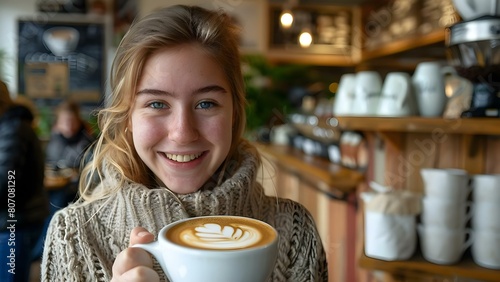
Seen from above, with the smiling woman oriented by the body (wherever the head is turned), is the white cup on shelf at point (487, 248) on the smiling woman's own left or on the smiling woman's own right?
on the smiling woman's own left

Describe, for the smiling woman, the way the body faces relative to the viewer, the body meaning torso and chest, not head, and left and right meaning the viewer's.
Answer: facing the viewer

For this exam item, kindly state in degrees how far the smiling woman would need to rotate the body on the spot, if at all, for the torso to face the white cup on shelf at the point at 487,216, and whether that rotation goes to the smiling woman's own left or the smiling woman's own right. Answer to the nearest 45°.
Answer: approximately 135° to the smiling woman's own left

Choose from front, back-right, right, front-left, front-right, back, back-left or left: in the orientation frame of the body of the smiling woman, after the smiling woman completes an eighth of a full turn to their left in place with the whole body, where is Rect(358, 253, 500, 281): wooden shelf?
left

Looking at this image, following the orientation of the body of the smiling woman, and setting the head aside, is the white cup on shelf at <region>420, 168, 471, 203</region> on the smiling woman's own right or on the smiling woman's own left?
on the smiling woman's own left

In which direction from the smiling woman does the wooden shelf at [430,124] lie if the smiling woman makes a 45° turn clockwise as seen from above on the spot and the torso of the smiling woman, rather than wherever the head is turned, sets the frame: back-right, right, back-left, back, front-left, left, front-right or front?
back

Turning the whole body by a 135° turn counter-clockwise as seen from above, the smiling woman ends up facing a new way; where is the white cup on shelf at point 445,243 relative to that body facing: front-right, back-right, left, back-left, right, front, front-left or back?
front

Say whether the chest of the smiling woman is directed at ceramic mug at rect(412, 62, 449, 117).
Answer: no

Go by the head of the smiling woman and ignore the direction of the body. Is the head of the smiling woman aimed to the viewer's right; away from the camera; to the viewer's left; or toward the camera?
toward the camera

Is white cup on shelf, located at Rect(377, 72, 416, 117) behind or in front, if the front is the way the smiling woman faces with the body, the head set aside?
behind

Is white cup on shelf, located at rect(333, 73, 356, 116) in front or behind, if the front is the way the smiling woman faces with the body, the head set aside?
behind

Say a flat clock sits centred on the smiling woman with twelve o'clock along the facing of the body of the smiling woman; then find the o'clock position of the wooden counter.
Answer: The wooden counter is roughly at 7 o'clock from the smiling woman.

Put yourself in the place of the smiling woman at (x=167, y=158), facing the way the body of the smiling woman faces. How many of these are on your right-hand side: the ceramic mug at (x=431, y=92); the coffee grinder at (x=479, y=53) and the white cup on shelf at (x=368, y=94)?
0

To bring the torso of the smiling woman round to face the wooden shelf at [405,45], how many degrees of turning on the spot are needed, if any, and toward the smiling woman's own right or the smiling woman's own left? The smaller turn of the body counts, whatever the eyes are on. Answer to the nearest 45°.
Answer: approximately 135° to the smiling woman's own left
